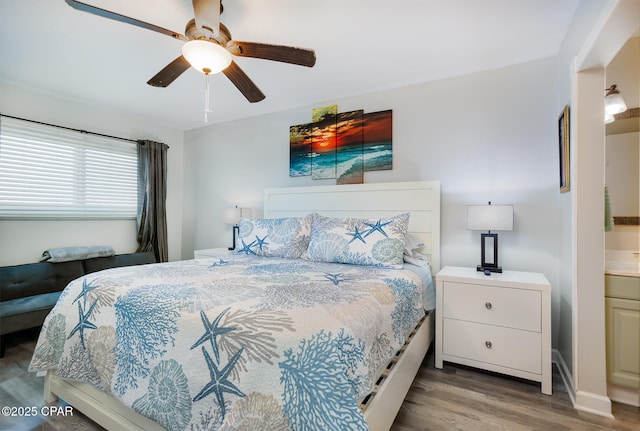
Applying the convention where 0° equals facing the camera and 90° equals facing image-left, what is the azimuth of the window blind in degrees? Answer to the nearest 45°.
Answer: approximately 315°

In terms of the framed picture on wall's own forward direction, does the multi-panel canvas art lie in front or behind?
in front

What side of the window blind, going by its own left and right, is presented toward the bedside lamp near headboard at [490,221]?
front

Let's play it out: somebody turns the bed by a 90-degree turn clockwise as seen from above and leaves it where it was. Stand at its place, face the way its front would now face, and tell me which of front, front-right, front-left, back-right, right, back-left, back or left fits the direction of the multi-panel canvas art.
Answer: right

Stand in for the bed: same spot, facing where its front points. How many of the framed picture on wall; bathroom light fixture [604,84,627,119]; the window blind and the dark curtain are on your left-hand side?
2

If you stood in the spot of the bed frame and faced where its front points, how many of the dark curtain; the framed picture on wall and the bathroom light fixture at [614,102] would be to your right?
1

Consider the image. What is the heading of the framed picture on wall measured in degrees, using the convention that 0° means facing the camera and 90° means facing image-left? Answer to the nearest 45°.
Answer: approximately 90°

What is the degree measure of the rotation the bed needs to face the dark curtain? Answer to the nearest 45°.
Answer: approximately 135° to its right

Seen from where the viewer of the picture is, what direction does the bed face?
facing the viewer and to the left of the viewer

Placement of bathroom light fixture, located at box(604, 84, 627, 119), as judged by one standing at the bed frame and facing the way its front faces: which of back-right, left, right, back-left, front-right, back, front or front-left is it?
left

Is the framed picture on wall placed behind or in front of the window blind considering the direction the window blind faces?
in front

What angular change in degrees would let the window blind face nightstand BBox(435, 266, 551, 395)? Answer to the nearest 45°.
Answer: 0° — it already faces it

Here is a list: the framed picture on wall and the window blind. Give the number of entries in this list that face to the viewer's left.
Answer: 1

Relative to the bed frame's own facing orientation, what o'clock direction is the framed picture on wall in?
The framed picture on wall is roughly at 9 o'clock from the bed frame.

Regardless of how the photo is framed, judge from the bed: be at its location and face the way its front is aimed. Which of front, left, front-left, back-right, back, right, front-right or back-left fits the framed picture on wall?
back-left

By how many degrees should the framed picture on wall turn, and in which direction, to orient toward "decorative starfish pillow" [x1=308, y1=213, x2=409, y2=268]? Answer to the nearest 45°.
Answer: approximately 45° to its left
